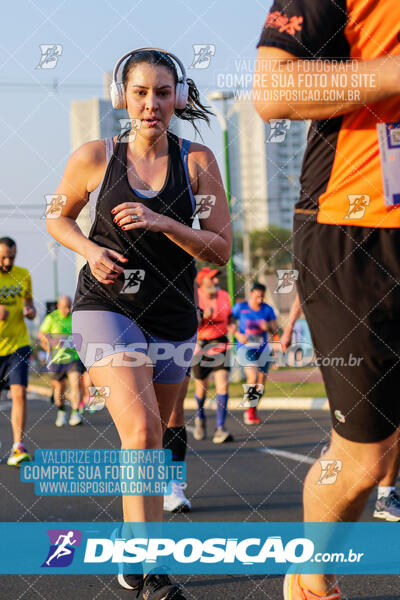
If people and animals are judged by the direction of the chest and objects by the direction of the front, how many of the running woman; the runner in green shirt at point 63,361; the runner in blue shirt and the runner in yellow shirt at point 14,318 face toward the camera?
4

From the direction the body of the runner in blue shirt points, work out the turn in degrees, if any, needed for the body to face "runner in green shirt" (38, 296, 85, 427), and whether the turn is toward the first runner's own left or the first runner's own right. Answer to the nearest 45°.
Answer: approximately 90° to the first runner's own right

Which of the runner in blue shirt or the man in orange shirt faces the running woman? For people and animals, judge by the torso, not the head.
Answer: the runner in blue shirt

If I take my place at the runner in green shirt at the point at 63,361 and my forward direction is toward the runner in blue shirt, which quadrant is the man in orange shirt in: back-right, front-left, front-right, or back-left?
front-right

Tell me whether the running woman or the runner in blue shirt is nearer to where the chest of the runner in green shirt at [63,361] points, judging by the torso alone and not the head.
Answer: the running woman

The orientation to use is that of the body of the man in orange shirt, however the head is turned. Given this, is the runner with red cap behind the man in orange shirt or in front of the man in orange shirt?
behind

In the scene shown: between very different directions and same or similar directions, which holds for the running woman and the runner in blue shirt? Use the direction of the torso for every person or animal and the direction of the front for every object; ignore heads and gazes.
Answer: same or similar directions

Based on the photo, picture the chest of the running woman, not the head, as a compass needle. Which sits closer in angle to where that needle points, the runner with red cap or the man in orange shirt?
the man in orange shirt

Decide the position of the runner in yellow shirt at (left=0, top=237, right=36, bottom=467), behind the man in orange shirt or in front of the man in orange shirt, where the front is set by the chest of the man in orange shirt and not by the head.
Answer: behind

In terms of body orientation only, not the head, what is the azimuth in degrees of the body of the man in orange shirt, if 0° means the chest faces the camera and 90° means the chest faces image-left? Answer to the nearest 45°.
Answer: approximately 315°

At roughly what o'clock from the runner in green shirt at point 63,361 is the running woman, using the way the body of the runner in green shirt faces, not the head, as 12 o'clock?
The running woman is roughly at 12 o'clock from the runner in green shirt.

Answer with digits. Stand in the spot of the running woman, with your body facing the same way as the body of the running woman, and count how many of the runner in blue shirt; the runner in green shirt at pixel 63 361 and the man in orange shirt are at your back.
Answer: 2

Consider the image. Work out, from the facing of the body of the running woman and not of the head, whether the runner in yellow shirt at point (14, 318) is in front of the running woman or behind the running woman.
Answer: behind

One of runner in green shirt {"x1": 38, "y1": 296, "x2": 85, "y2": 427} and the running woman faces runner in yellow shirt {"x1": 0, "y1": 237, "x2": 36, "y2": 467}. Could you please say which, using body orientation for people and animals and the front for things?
runner in green shirt {"x1": 38, "y1": 296, "x2": 85, "y2": 427}

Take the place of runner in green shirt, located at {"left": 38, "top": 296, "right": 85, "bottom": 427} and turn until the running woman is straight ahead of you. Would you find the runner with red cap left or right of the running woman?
left

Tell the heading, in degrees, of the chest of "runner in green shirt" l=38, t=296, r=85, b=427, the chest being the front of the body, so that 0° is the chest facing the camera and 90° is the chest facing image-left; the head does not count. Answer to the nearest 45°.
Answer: approximately 0°

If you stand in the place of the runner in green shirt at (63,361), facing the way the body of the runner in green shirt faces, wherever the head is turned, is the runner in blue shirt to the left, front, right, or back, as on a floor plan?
left

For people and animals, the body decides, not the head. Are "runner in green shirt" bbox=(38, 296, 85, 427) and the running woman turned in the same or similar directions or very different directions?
same or similar directions
